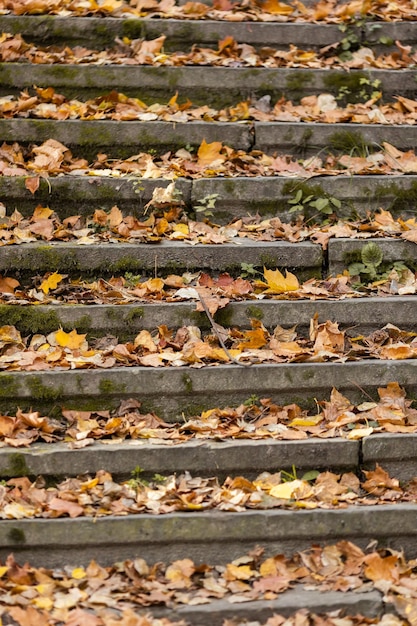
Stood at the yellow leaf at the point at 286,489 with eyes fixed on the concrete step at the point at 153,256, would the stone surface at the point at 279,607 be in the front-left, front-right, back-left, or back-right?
back-left

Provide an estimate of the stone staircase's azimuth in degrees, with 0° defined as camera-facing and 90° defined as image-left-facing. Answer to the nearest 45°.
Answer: approximately 0°

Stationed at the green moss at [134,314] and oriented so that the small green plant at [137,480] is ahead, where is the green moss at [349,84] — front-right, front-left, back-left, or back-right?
back-left

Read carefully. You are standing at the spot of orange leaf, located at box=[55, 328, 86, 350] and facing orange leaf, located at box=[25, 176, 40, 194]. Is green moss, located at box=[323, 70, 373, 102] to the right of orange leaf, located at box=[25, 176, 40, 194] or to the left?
right
